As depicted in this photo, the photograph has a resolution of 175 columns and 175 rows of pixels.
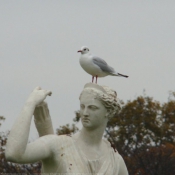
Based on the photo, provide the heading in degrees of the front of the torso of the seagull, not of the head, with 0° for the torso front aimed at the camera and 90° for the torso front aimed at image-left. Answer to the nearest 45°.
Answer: approximately 90°

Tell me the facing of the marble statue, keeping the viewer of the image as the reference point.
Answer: facing the viewer
